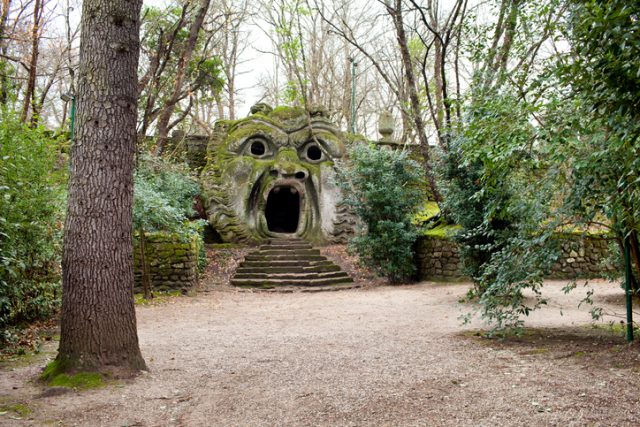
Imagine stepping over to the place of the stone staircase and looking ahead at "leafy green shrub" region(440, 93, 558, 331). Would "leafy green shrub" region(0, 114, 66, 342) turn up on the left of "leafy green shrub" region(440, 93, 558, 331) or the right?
right

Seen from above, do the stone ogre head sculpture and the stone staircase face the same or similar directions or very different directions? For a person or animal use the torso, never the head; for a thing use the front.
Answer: same or similar directions

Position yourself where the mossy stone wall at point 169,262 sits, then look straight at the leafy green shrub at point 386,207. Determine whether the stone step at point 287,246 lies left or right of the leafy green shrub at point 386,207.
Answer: left

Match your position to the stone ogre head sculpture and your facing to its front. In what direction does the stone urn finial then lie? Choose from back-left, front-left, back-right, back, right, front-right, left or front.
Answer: back-left

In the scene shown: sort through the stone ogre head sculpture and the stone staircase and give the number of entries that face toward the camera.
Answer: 2

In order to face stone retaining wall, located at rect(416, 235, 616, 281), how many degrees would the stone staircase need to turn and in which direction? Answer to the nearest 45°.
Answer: approximately 90° to its left

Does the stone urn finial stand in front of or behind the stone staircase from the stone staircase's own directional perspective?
behind

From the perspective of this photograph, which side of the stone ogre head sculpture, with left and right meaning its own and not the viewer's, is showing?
front

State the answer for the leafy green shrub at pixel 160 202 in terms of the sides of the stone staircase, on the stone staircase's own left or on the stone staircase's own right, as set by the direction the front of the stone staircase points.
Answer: on the stone staircase's own right

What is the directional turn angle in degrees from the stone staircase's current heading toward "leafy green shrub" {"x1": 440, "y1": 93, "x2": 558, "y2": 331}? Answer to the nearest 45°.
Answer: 0° — it already faces it
